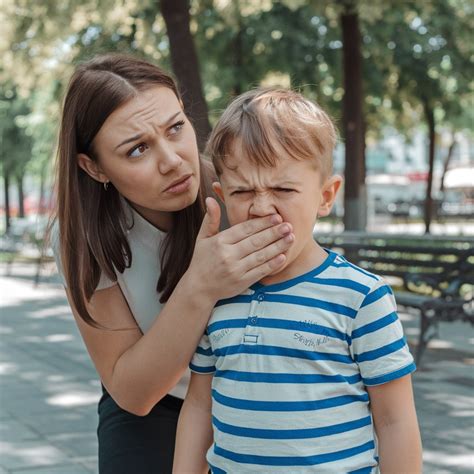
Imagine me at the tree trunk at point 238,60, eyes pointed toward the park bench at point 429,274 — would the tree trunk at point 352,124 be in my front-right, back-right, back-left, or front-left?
front-left

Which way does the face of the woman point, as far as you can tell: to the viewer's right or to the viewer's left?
to the viewer's right

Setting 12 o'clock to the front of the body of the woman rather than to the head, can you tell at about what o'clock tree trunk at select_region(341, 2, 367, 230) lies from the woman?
The tree trunk is roughly at 8 o'clock from the woman.

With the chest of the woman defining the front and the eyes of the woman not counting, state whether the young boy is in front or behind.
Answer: in front

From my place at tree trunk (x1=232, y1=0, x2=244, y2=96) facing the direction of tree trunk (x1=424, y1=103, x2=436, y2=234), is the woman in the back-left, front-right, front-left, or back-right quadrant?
back-right

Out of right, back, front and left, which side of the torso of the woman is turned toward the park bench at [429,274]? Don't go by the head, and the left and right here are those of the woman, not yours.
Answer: left

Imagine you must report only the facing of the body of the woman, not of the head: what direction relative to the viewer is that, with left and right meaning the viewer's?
facing the viewer and to the right of the viewer

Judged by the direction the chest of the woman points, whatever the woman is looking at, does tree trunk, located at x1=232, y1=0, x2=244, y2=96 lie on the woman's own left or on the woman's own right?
on the woman's own left

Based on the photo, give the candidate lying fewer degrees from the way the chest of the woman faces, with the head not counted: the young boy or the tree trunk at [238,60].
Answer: the young boy

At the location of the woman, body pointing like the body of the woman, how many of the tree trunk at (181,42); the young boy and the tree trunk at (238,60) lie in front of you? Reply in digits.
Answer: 1

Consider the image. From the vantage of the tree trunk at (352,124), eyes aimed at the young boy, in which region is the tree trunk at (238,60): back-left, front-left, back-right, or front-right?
back-right

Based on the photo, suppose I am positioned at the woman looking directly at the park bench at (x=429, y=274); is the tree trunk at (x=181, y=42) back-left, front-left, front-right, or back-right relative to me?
front-left

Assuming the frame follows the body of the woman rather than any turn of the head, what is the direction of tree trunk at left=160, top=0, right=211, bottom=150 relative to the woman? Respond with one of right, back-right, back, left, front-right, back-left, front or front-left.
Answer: back-left
